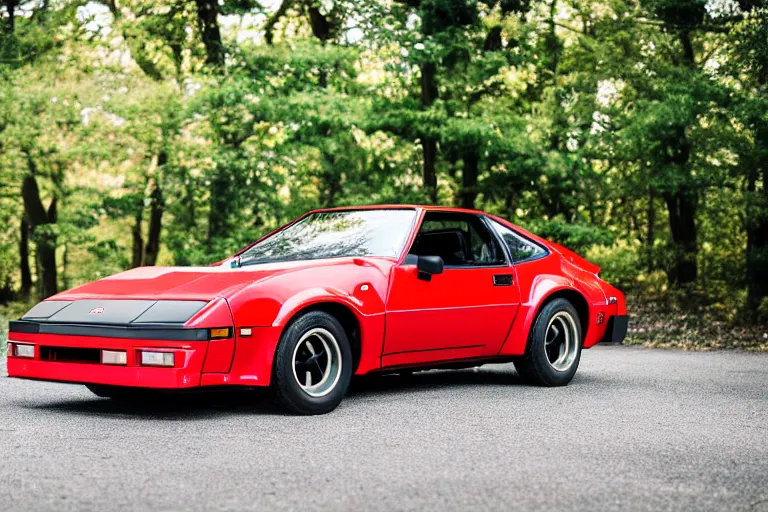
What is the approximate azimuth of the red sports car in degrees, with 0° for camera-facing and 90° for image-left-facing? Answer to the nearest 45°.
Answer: approximately 45°

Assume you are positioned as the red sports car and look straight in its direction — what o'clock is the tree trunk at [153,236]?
The tree trunk is roughly at 4 o'clock from the red sports car.

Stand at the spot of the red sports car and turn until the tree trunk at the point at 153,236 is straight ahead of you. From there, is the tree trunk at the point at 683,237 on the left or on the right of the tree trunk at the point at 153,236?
right

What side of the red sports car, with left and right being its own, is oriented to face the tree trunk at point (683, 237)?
back

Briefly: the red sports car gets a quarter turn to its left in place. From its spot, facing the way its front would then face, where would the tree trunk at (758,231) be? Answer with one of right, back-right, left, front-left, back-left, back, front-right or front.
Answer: left

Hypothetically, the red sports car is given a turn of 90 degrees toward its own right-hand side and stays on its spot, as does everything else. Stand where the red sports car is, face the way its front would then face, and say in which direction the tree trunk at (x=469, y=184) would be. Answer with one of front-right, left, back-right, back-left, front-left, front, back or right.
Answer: front-right
